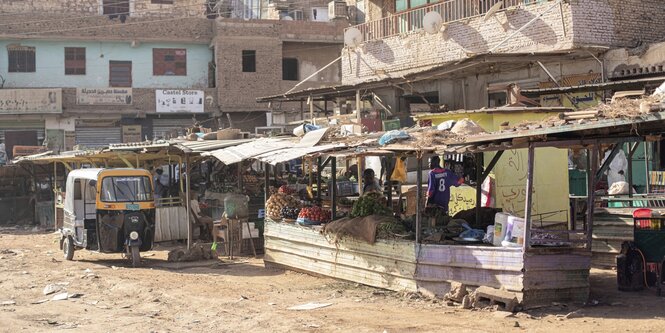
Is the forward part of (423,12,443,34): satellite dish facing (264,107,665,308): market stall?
yes

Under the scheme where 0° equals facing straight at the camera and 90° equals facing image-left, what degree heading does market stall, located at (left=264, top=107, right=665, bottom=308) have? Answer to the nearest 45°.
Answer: approximately 45°

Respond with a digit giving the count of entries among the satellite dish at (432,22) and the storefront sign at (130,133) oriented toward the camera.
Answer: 2
